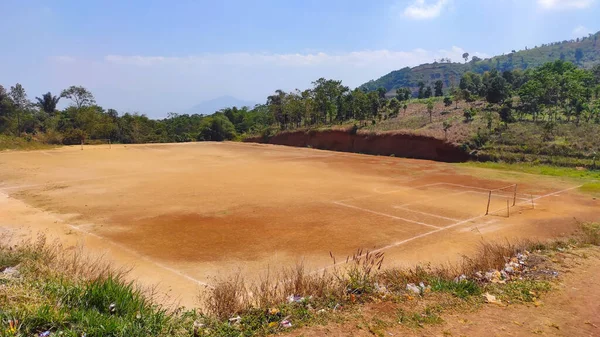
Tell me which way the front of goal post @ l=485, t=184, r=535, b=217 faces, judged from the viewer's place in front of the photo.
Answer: facing away from the viewer and to the left of the viewer

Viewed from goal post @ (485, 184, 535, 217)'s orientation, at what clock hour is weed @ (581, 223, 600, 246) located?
The weed is roughly at 7 o'clock from the goal post.

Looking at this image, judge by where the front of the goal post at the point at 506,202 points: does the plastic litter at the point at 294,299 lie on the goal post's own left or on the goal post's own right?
on the goal post's own left

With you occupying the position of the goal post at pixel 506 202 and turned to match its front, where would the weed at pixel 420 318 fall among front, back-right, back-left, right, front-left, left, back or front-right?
back-left

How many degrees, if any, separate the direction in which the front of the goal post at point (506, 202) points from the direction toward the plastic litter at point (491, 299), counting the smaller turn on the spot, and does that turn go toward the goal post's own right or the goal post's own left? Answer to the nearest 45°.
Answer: approximately 135° to the goal post's own left
